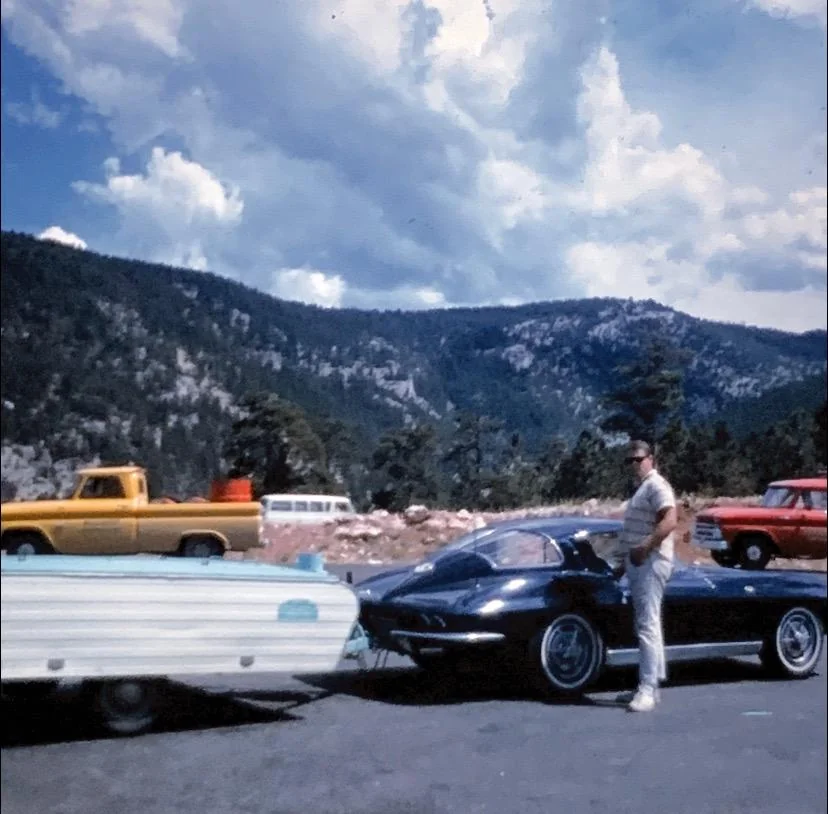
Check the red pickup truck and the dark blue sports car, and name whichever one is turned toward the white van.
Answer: the red pickup truck

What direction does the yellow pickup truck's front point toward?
to the viewer's left

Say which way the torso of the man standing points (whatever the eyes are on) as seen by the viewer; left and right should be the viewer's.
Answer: facing the viewer and to the left of the viewer

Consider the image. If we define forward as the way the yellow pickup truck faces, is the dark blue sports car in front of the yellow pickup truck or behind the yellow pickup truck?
behind

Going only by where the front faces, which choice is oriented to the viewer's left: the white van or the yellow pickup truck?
the yellow pickup truck

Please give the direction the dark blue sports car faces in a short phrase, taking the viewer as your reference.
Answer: facing away from the viewer and to the right of the viewer

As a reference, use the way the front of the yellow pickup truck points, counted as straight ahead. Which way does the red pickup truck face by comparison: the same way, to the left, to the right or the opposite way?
the same way

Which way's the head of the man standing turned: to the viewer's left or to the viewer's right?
to the viewer's left
